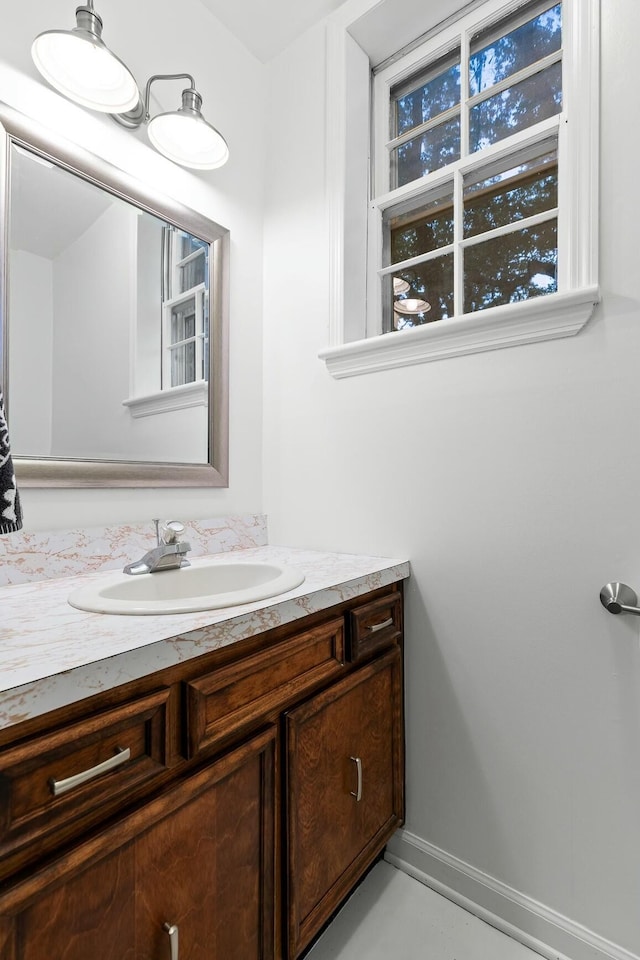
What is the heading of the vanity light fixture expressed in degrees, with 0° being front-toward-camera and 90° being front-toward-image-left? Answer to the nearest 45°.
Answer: approximately 315°

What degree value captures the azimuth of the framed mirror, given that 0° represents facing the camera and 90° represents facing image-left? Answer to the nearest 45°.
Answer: approximately 315°

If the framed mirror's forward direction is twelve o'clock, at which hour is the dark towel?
The dark towel is roughly at 2 o'clock from the framed mirror.

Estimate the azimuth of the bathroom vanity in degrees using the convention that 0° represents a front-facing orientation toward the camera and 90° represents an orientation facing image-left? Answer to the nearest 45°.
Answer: approximately 315°
